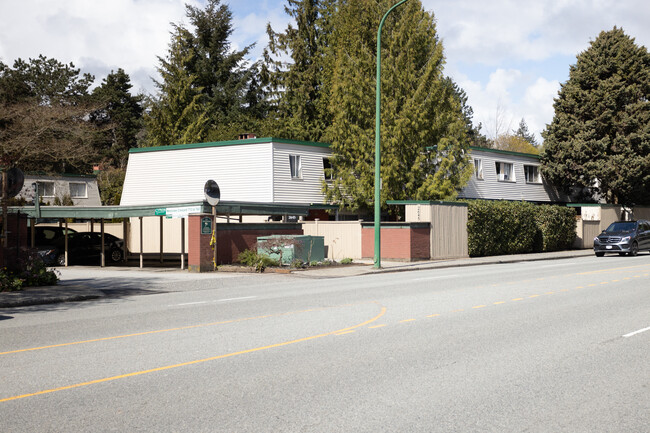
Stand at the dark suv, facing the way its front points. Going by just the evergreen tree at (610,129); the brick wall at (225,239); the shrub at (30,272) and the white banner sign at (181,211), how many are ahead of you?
3

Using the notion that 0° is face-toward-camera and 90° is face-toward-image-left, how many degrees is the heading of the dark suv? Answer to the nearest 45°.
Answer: approximately 45°

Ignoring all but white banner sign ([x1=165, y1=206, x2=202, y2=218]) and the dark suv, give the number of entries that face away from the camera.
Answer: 0

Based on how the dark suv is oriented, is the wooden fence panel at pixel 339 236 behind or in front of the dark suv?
in front

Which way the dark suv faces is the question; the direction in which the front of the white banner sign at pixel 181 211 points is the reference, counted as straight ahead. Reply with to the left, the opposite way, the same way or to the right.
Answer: to the right

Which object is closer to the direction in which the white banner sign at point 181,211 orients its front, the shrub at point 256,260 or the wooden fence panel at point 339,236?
the shrub

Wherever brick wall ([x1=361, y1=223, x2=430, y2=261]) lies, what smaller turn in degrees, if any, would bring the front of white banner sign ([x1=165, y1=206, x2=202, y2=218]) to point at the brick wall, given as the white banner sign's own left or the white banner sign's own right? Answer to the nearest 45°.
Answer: approximately 90° to the white banner sign's own left

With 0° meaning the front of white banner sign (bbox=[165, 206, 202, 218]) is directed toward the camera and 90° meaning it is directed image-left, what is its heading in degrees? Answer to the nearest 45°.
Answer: approximately 0°

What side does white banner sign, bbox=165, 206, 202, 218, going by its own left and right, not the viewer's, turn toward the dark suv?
left

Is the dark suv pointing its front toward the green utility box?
yes

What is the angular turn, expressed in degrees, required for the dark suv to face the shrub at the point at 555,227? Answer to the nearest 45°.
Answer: approximately 90° to its right

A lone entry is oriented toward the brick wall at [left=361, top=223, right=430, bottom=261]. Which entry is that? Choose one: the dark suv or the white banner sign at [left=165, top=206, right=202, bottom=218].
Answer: the dark suv

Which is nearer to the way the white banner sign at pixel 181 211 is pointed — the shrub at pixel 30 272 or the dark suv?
the shrub
